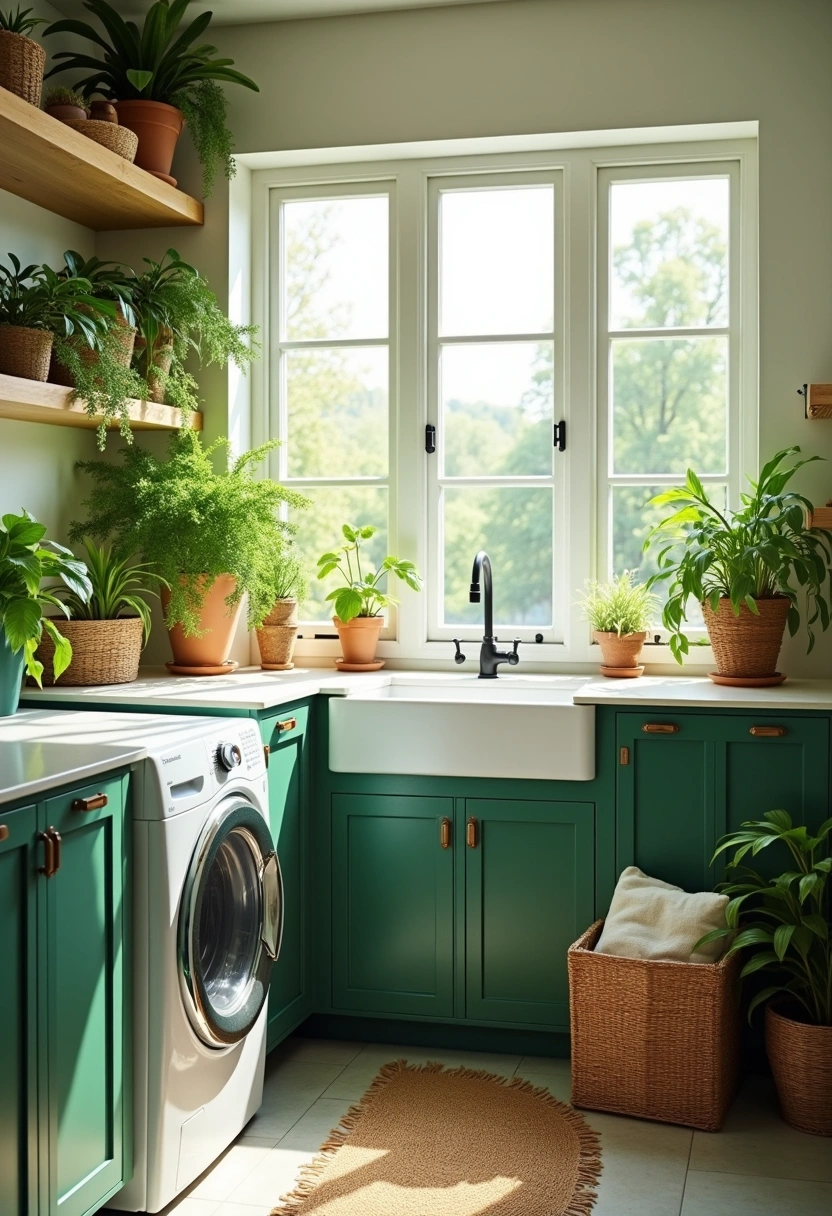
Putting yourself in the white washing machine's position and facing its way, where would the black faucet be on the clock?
The black faucet is roughly at 9 o'clock from the white washing machine.

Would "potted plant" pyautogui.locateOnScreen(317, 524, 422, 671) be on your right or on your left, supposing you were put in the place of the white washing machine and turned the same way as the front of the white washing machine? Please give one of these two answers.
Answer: on your left

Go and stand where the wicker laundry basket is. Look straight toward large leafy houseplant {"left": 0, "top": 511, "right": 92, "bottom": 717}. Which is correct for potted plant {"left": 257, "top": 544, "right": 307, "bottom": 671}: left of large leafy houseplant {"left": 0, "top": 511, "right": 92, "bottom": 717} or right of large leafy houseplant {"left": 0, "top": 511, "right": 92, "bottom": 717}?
right

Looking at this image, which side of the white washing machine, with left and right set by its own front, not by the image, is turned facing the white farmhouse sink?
left

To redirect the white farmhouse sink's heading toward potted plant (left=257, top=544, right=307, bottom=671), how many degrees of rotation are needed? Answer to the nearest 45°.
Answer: approximately 135° to its right

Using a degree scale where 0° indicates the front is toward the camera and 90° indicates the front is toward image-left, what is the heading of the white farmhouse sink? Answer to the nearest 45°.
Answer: approximately 0°

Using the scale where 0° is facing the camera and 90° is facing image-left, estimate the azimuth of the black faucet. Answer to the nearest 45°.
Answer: approximately 45°

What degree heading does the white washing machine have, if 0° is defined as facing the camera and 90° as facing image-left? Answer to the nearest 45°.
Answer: approximately 315°
